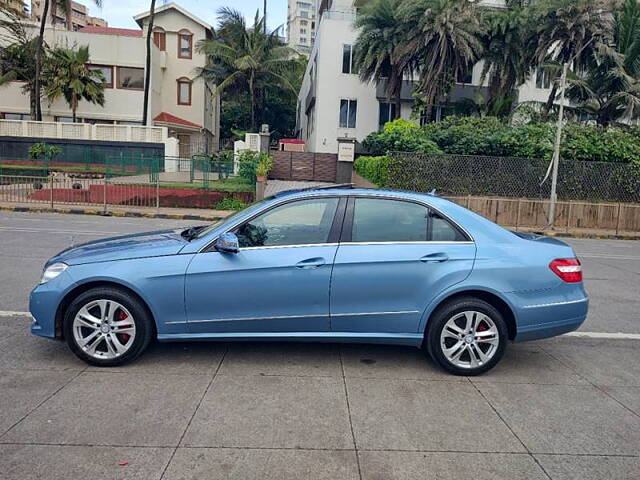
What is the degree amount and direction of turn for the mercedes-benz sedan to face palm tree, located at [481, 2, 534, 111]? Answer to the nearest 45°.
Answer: approximately 90° to its right

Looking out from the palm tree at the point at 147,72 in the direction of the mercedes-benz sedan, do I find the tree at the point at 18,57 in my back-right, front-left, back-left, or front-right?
back-right

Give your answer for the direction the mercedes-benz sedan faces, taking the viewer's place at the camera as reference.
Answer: facing to the left of the viewer

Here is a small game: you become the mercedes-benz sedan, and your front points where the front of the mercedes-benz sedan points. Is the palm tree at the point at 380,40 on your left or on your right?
on your right

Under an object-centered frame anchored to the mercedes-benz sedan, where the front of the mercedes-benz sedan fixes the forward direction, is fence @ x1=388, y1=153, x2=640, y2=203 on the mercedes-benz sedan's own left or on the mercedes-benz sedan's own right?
on the mercedes-benz sedan's own right

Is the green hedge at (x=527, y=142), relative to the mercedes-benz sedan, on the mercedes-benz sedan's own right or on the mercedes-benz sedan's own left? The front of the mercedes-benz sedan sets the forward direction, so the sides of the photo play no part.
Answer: on the mercedes-benz sedan's own right

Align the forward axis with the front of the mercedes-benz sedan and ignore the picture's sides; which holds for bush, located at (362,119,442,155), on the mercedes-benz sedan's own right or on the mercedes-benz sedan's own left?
on the mercedes-benz sedan's own right

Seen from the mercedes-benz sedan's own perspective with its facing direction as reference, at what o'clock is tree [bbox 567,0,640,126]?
The tree is roughly at 4 o'clock from the mercedes-benz sedan.
